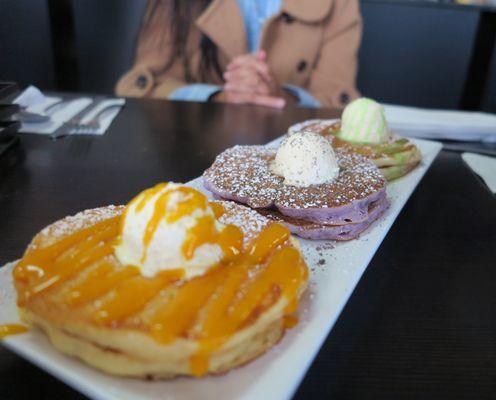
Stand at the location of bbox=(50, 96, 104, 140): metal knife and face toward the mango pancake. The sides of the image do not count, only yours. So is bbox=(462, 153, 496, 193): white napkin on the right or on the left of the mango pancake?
left

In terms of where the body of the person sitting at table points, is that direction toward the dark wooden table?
yes

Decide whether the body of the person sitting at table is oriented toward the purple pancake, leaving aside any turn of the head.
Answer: yes

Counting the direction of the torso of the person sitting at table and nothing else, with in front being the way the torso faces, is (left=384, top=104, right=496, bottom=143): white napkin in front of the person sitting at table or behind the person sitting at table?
in front

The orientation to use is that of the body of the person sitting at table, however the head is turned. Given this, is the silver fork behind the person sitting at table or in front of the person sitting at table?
in front

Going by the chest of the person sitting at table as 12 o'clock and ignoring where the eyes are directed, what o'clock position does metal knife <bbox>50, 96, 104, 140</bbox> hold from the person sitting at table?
The metal knife is roughly at 1 o'clock from the person sitting at table.

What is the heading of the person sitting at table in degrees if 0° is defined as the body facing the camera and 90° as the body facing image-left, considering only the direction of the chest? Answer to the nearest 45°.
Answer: approximately 0°

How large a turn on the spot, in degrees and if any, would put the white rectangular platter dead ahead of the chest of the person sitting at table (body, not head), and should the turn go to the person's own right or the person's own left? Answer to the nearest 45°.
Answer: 0° — they already face it

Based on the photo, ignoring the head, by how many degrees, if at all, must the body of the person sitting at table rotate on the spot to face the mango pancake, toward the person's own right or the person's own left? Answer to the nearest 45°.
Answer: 0° — they already face it
